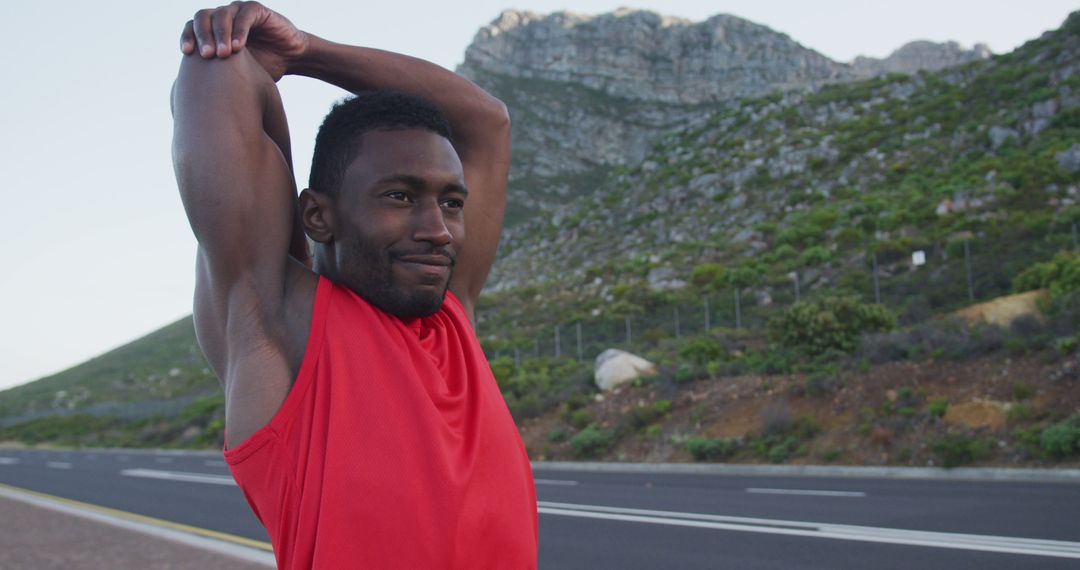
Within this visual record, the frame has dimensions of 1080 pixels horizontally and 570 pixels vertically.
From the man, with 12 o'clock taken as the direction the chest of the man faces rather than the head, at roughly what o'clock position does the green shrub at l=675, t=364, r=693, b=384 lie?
The green shrub is roughly at 8 o'clock from the man.

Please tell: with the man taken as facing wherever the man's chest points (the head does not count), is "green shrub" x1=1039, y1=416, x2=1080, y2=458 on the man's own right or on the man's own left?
on the man's own left

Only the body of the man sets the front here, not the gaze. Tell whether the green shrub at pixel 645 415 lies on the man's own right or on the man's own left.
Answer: on the man's own left

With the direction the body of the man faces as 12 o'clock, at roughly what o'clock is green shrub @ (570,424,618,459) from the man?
The green shrub is roughly at 8 o'clock from the man.

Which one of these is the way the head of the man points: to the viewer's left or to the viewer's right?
to the viewer's right

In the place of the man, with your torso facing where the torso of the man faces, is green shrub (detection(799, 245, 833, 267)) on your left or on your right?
on your left

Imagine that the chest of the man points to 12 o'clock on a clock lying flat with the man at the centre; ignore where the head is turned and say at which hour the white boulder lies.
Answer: The white boulder is roughly at 8 o'clock from the man.

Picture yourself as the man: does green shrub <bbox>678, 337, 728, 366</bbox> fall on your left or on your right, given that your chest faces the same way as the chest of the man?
on your left

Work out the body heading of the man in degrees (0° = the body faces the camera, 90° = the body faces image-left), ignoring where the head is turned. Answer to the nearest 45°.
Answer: approximately 315°
